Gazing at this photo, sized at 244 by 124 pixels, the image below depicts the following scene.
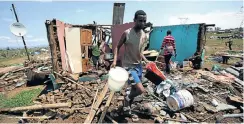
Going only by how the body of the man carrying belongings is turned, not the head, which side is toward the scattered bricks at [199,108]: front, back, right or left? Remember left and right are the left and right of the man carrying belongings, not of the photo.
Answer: left

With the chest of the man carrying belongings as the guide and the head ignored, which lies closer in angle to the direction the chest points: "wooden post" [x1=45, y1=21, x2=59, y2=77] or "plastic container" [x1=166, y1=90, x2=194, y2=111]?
the plastic container

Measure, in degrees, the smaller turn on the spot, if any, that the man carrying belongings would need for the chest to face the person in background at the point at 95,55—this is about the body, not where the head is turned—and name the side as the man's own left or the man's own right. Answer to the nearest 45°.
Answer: approximately 135° to the man's own left

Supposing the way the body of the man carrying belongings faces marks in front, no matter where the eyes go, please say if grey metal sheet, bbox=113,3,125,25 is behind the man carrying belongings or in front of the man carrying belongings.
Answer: behind

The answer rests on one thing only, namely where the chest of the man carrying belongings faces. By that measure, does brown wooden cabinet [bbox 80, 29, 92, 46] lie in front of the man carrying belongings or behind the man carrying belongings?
behind

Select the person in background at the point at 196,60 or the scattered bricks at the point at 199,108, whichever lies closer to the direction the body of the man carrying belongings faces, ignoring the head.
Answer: the scattered bricks

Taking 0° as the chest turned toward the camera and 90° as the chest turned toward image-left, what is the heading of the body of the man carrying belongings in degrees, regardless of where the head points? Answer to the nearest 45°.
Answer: approximately 315°

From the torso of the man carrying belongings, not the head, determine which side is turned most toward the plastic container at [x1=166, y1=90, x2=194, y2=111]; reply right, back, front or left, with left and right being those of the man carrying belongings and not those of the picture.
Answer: left

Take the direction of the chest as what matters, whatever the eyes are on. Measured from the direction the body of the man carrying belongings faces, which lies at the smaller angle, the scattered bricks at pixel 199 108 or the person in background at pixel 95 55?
the scattered bricks
